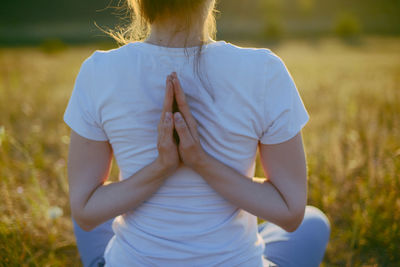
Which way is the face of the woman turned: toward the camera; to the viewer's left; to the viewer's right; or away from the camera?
away from the camera

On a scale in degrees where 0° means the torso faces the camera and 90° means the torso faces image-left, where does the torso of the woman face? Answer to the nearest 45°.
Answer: approximately 180°
